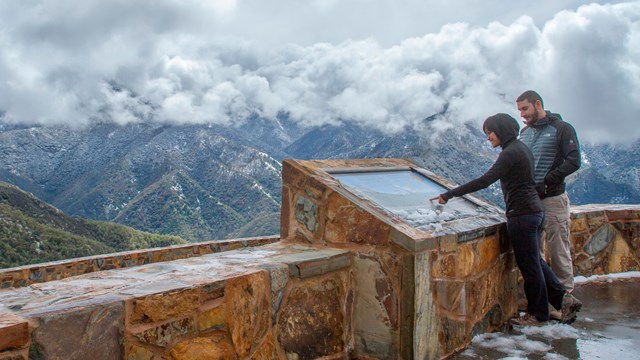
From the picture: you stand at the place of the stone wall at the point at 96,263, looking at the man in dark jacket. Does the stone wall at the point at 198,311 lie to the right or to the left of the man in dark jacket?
right

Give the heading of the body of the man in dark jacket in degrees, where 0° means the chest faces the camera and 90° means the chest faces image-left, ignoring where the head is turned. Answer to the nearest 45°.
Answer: approximately 45°

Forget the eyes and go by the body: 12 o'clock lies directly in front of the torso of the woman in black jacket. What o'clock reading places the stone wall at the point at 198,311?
The stone wall is roughly at 10 o'clock from the woman in black jacket.

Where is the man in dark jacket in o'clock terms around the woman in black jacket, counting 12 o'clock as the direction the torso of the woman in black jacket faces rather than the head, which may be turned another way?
The man in dark jacket is roughly at 4 o'clock from the woman in black jacket.

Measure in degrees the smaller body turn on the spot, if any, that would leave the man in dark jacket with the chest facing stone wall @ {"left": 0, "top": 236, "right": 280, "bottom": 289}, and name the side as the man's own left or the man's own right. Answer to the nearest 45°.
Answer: approximately 45° to the man's own right

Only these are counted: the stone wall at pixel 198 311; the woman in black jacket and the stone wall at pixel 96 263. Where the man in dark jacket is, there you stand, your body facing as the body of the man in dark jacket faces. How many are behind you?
0

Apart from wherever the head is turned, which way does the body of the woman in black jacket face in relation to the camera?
to the viewer's left

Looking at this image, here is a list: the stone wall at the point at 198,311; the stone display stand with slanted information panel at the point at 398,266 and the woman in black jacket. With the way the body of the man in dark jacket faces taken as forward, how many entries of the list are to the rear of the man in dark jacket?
0

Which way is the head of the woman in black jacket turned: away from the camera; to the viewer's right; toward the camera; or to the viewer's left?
to the viewer's left

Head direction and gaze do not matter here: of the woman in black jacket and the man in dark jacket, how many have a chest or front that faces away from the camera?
0

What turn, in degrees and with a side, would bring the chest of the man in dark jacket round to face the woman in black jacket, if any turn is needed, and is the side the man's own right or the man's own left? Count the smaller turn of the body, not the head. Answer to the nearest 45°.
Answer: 0° — they already face them

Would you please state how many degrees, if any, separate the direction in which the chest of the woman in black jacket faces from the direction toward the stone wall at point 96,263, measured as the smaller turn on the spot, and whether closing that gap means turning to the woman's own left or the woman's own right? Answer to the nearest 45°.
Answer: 0° — they already face it

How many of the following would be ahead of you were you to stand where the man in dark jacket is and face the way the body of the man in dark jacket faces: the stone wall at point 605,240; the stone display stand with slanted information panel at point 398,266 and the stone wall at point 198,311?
2

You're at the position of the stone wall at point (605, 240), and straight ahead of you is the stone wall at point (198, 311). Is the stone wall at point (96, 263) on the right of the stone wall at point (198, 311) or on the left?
right
